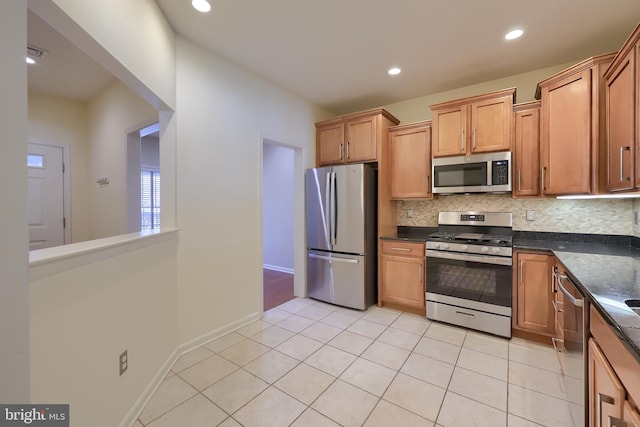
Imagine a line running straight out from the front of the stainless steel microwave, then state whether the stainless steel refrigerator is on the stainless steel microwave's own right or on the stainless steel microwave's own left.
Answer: on the stainless steel microwave's own right

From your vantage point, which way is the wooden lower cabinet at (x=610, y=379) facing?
to the viewer's left

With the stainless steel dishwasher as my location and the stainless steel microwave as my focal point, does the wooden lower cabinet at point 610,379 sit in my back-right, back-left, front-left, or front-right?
back-left

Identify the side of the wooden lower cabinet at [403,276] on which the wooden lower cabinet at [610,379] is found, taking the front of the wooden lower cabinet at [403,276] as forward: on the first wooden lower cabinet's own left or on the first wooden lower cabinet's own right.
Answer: on the first wooden lower cabinet's own left

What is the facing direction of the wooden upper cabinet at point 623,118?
to the viewer's left

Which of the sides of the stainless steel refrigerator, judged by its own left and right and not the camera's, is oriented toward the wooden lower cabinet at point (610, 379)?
left

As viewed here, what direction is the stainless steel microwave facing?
toward the camera

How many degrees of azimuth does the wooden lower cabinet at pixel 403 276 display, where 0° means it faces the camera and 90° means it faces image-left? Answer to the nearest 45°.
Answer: approximately 45°

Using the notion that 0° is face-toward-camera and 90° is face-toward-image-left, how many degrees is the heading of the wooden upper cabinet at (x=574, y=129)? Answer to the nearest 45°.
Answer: approximately 45°

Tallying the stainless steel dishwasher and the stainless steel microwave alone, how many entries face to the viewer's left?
1

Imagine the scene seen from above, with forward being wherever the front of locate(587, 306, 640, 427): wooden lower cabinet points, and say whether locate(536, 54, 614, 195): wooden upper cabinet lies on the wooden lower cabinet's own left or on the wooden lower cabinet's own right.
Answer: on the wooden lower cabinet's own right

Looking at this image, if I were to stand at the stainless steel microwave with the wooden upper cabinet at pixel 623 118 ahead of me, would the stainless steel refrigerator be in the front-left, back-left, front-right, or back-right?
back-right
